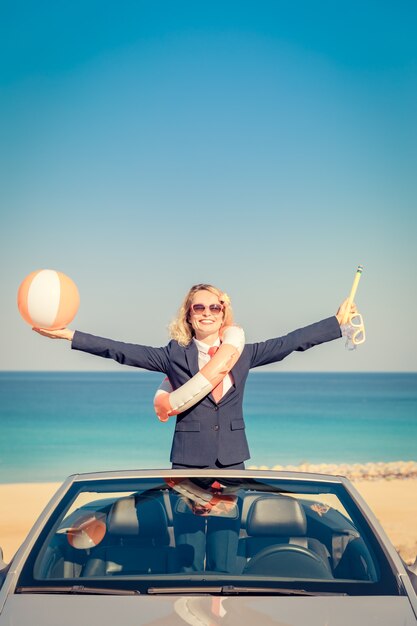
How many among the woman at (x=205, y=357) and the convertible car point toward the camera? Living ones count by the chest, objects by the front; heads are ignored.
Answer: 2

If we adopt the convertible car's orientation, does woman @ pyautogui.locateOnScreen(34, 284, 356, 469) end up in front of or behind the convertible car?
behind
